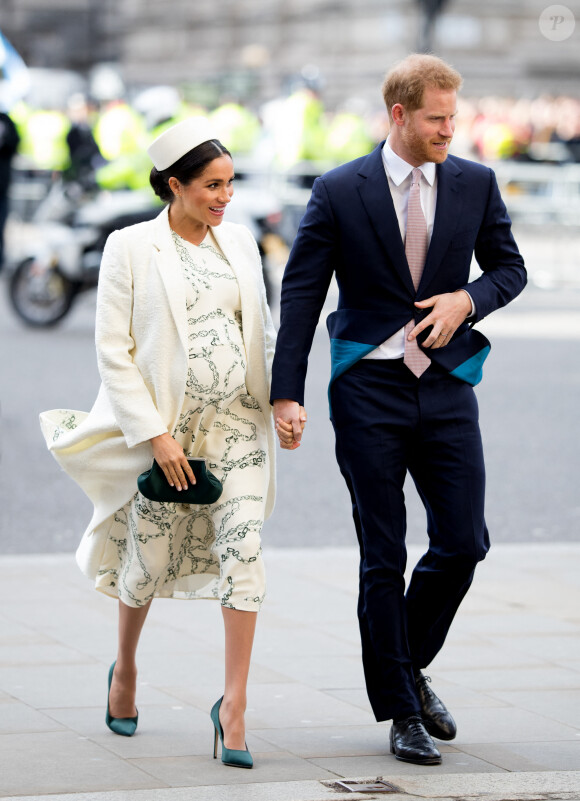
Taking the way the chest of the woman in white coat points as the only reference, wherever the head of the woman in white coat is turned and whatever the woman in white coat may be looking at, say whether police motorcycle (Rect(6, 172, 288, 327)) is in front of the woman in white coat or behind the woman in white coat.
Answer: behind

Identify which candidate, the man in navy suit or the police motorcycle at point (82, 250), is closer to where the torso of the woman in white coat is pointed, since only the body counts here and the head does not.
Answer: the man in navy suit

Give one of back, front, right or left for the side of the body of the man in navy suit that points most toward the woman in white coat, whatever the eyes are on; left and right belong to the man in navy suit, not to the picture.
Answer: right

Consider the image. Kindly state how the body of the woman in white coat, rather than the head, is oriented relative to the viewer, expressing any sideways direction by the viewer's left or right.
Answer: facing the viewer and to the right of the viewer

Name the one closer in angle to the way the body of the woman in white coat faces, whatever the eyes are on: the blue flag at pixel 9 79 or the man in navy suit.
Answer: the man in navy suit

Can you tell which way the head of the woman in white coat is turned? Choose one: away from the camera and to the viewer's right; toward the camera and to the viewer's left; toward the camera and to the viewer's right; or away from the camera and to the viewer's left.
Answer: toward the camera and to the viewer's right

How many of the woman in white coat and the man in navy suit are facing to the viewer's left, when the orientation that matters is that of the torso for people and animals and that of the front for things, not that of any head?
0

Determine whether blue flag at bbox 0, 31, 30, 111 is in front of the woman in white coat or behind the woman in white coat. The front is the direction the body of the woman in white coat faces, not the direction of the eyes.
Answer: behind

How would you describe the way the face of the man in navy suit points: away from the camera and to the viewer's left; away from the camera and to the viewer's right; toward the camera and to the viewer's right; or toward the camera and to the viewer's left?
toward the camera and to the viewer's right

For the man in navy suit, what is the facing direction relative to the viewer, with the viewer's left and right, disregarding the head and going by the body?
facing the viewer
